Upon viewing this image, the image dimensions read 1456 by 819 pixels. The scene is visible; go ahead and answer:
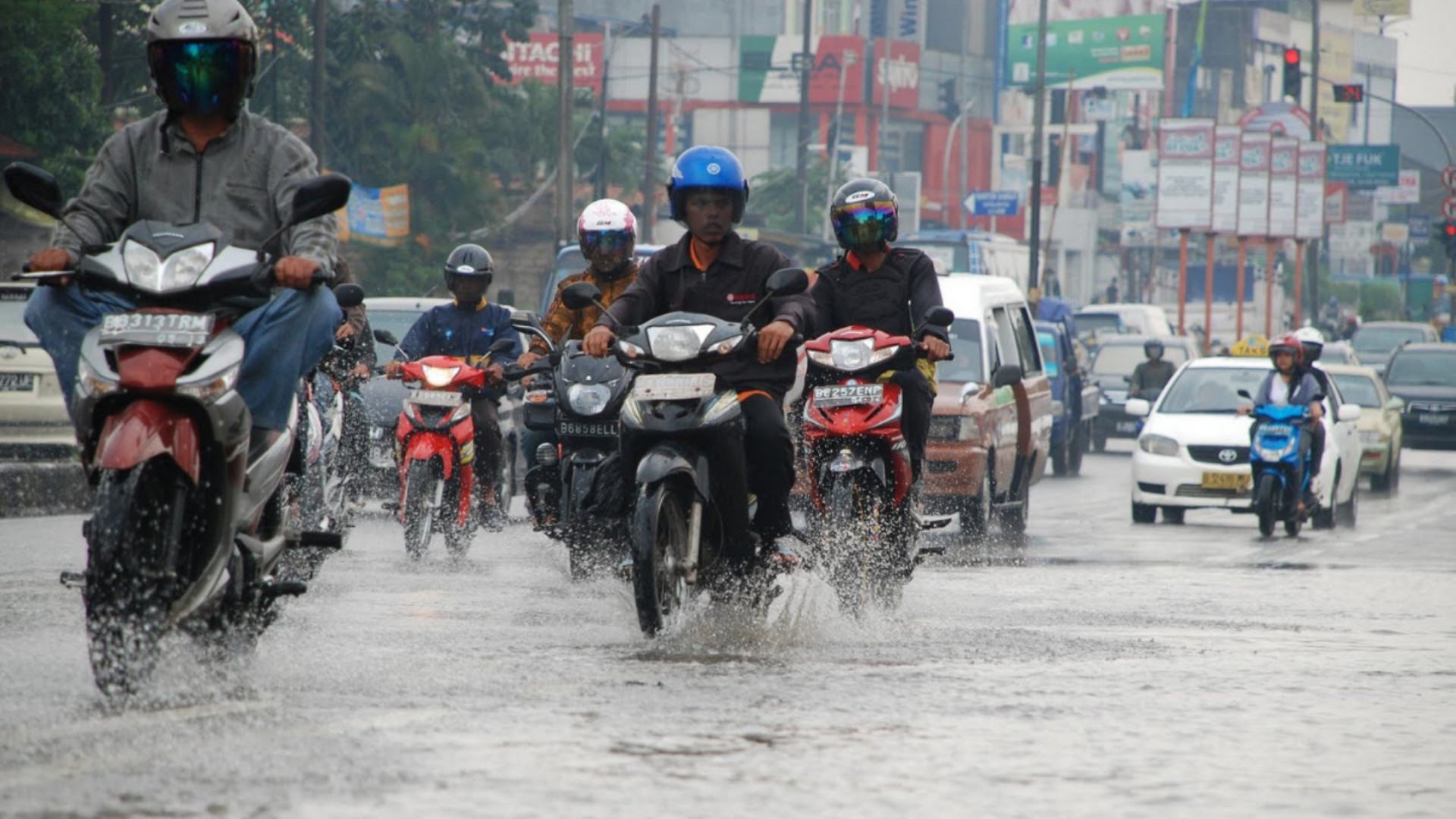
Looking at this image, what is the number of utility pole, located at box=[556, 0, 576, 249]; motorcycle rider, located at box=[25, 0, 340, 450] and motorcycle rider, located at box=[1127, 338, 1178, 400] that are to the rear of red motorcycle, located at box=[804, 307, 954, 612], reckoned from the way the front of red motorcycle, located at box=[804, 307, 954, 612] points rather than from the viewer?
2

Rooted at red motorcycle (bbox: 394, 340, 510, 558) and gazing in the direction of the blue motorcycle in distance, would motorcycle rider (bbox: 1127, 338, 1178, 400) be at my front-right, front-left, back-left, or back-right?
front-left

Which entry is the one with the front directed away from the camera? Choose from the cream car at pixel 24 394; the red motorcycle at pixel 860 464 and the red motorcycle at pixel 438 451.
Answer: the cream car

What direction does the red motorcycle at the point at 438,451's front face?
toward the camera

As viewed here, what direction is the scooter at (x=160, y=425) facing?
toward the camera

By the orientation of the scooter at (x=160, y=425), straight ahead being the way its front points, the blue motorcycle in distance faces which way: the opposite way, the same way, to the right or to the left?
the same way

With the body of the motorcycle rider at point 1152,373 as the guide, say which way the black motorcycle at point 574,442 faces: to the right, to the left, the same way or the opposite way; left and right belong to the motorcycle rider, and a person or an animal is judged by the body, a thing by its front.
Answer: the same way

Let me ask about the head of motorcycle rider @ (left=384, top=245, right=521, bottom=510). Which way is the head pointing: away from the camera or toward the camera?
toward the camera

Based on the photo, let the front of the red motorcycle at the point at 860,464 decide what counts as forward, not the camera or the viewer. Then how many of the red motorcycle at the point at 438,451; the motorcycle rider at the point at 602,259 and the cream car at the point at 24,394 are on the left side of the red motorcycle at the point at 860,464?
0

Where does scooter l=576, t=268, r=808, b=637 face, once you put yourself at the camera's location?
facing the viewer

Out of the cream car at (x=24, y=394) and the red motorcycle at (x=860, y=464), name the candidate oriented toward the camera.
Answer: the red motorcycle

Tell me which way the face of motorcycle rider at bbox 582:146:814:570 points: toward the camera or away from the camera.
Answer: toward the camera

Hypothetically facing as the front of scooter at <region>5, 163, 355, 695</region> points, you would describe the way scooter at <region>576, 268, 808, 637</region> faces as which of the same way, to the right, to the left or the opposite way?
the same way

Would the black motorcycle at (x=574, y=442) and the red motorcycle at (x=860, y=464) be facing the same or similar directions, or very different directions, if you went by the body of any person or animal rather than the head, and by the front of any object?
same or similar directions

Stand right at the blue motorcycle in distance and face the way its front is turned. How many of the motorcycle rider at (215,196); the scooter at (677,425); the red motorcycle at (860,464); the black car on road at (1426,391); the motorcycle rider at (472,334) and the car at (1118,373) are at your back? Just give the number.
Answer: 2

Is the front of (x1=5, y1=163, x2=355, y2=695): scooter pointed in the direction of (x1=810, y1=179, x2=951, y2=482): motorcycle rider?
no
